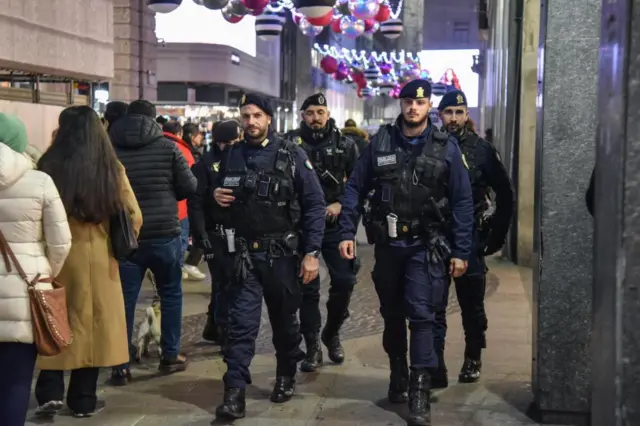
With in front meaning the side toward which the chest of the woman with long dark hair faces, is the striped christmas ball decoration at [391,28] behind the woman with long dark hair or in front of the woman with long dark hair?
in front

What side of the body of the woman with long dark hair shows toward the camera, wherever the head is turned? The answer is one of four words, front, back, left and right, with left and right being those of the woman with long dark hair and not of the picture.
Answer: back

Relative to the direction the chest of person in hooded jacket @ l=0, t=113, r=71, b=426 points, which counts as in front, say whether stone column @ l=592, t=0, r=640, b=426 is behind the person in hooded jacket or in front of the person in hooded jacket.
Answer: behind

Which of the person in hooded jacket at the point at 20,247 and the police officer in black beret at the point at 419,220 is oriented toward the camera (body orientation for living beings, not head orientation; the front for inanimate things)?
the police officer in black beret

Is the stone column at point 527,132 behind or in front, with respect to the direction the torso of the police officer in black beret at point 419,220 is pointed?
behind

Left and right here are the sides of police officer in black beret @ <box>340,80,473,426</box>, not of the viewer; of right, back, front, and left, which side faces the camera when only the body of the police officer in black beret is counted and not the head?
front

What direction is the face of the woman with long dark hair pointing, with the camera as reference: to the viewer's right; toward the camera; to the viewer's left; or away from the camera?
away from the camera

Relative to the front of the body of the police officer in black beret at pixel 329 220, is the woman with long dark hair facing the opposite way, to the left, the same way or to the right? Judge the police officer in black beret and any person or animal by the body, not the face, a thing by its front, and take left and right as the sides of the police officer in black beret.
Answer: the opposite way

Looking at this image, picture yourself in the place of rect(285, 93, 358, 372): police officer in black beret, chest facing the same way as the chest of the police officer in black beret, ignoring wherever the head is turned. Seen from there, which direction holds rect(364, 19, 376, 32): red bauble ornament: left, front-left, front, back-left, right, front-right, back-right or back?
back

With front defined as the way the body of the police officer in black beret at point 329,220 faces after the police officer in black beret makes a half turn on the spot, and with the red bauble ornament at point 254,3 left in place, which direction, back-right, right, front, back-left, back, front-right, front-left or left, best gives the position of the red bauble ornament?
front

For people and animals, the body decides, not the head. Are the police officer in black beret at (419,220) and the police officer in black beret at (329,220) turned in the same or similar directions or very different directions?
same or similar directions

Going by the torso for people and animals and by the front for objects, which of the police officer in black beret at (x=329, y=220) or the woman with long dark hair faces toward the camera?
the police officer in black beret

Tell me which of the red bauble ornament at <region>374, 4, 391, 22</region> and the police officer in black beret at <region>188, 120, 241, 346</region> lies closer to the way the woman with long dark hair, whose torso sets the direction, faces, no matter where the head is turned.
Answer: the red bauble ornament

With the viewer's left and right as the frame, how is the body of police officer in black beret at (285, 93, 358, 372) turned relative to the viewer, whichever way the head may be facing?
facing the viewer

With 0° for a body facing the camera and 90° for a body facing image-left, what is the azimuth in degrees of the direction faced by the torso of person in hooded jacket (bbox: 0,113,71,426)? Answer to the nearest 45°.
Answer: approximately 180°

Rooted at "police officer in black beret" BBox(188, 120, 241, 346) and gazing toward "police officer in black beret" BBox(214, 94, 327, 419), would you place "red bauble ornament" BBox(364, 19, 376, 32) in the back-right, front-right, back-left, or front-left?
back-left

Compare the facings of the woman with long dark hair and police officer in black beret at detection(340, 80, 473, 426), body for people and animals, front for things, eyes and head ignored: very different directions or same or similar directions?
very different directions

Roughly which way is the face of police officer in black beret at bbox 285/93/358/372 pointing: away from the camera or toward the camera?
toward the camera

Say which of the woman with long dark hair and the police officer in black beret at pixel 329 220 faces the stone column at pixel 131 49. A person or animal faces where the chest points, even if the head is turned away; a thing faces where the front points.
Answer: the woman with long dark hair

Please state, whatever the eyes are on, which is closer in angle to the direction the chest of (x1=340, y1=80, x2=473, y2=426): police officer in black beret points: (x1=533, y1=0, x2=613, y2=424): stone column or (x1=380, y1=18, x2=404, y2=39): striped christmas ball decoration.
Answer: the stone column

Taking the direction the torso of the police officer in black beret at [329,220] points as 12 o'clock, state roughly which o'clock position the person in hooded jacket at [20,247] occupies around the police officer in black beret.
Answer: The person in hooded jacket is roughly at 1 o'clock from the police officer in black beret.
